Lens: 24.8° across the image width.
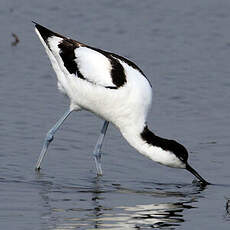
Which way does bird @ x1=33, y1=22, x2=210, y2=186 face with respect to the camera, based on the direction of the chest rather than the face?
to the viewer's right
